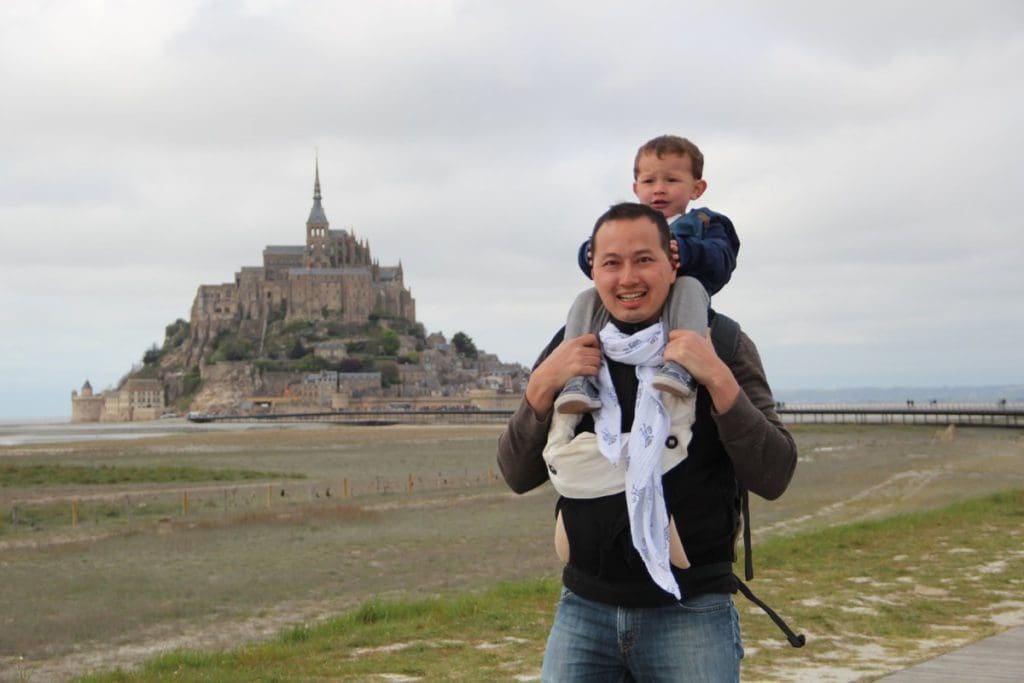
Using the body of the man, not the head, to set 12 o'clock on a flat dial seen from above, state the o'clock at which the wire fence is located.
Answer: The wire fence is roughly at 5 o'clock from the man.

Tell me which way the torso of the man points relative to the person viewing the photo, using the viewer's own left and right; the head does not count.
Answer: facing the viewer

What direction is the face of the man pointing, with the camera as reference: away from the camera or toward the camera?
toward the camera
